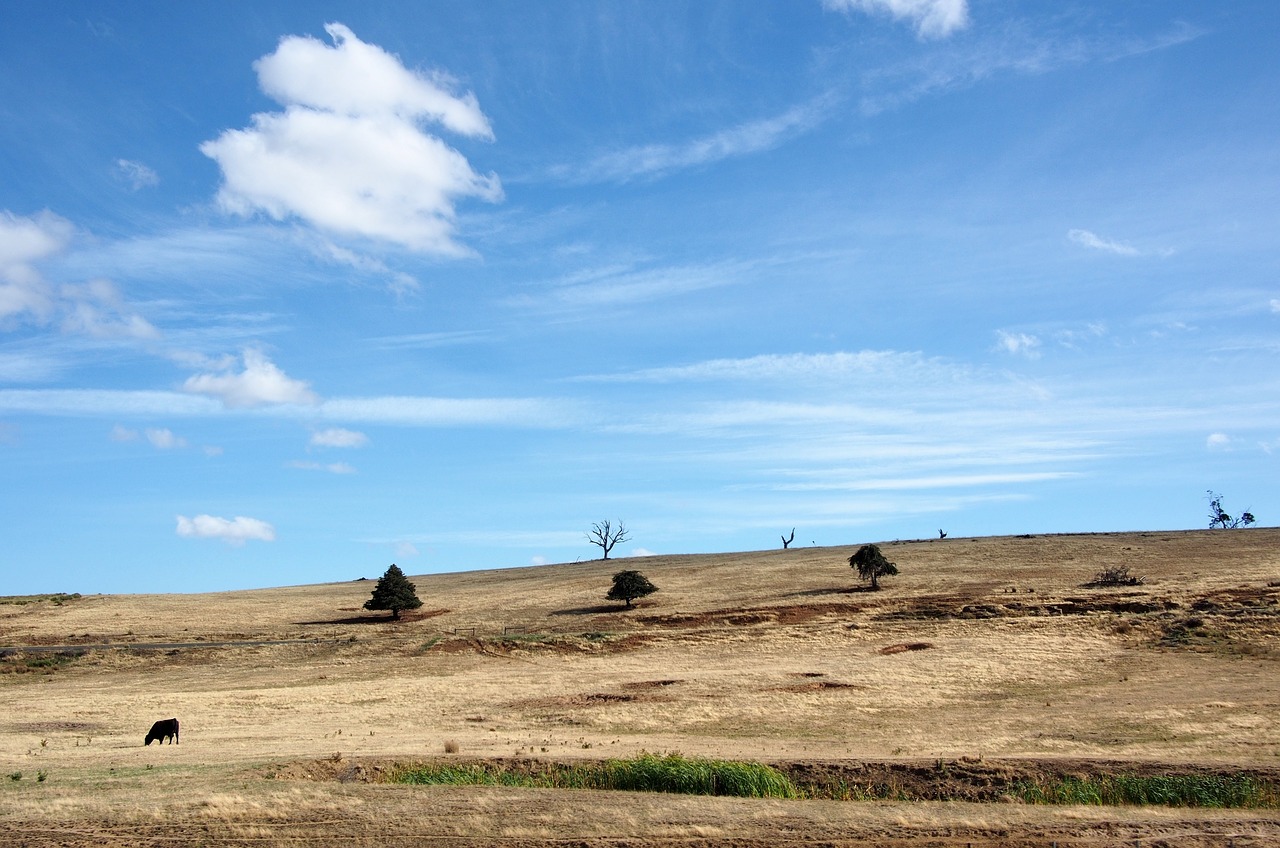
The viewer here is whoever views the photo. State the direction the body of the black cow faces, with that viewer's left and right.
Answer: facing to the left of the viewer
